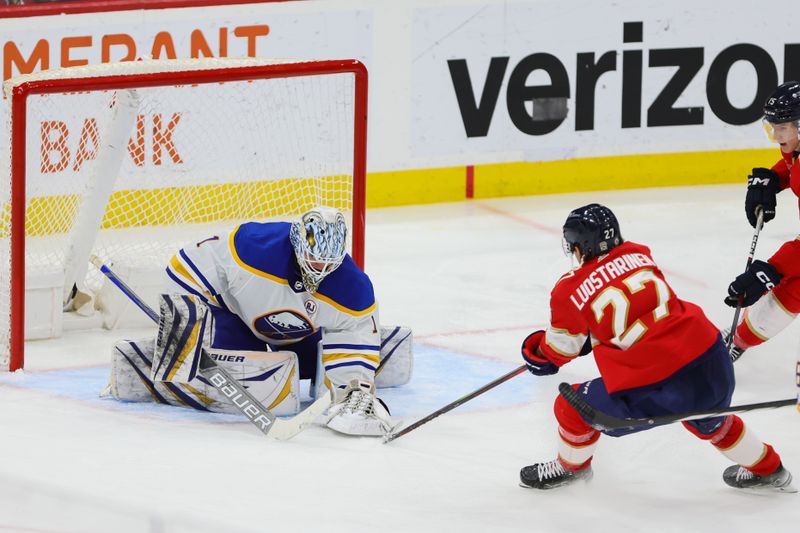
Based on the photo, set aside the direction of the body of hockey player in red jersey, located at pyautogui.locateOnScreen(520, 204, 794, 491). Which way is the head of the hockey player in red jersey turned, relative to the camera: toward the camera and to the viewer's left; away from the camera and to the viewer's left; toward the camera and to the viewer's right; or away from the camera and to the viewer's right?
away from the camera and to the viewer's left

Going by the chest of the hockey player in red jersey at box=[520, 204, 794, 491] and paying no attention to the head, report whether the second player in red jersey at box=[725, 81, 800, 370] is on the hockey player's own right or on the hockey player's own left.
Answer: on the hockey player's own right

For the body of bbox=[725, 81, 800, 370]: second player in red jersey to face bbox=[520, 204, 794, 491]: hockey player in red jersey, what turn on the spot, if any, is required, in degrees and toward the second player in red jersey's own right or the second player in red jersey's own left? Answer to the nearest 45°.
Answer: approximately 45° to the second player in red jersey's own left

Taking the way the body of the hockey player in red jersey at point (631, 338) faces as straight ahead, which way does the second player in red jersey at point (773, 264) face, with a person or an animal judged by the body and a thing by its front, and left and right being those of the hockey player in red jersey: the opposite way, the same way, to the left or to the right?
to the left

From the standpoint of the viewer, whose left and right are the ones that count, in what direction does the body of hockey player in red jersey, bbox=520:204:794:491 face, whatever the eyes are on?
facing away from the viewer and to the left of the viewer

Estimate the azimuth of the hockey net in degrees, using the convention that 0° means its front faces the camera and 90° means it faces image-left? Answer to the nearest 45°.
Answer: approximately 315°

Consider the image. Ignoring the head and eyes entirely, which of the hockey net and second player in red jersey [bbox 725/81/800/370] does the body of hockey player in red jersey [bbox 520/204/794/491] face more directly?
the hockey net

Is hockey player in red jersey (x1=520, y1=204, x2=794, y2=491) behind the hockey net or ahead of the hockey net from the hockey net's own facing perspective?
ahead

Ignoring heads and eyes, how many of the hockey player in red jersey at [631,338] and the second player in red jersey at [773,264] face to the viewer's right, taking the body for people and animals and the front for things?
0

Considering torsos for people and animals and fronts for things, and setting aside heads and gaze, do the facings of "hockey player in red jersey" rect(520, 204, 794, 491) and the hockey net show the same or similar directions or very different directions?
very different directions

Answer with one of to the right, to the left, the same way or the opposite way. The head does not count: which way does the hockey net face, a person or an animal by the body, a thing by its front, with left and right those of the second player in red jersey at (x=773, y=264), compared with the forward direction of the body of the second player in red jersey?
to the left

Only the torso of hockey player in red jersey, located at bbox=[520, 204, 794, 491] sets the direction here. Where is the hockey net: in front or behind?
in front

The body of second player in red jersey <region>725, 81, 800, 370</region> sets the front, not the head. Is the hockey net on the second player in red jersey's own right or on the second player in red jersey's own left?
on the second player in red jersey's own right

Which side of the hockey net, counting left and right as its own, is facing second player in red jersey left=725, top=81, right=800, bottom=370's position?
front
